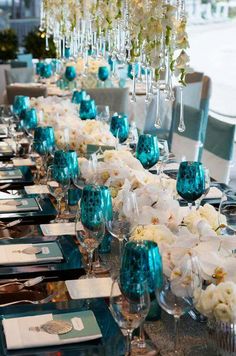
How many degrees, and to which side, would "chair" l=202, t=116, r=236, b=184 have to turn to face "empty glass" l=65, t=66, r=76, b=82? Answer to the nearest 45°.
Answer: approximately 90° to its right

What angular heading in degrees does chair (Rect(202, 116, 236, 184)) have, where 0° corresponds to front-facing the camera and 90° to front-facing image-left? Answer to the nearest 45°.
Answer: approximately 45°

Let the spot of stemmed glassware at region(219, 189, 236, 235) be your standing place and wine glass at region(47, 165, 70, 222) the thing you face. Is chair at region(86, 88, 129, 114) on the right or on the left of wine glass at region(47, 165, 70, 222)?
right

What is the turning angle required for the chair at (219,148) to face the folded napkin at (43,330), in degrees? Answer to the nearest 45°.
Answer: approximately 45° to its left

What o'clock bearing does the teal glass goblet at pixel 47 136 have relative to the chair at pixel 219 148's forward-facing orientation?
The teal glass goblet is roughly at 12 o'clock from the chair.

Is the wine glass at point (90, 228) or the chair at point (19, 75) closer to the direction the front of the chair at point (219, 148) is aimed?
the wine glass

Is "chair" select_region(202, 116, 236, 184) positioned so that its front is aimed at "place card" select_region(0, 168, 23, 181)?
yes
